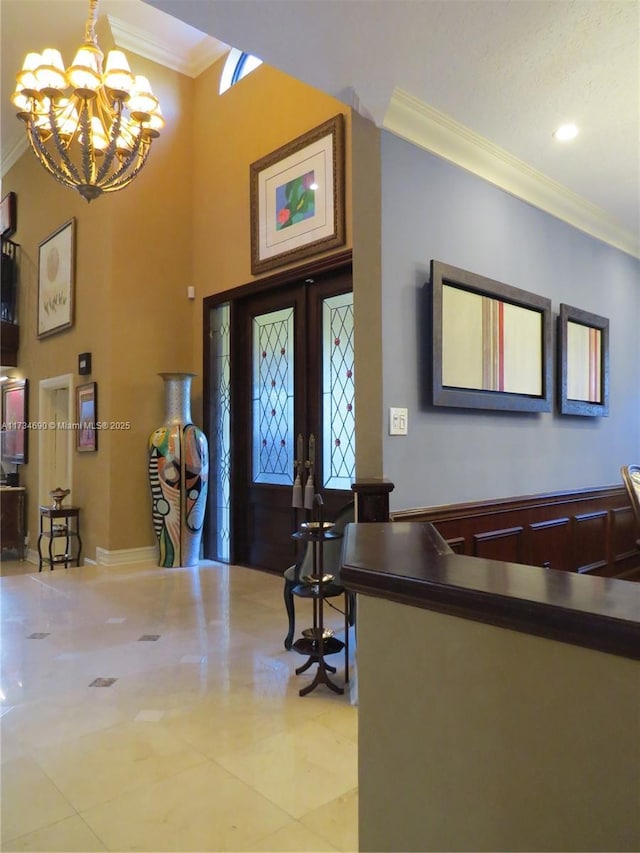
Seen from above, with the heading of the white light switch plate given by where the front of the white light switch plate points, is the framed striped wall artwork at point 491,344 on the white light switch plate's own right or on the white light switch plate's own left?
on the white light switch plate's own left

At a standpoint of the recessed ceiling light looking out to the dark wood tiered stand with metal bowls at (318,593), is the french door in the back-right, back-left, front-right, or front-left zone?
front-right

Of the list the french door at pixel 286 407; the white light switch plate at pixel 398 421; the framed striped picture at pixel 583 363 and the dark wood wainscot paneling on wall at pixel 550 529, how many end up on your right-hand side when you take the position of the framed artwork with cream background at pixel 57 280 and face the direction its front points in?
0

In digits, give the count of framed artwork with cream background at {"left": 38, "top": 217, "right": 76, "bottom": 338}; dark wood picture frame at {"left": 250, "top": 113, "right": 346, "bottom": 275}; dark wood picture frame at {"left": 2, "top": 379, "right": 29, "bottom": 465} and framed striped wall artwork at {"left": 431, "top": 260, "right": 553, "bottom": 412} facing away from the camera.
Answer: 0

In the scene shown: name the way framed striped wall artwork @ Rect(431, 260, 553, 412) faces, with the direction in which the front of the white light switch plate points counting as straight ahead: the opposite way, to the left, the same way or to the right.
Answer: the same way

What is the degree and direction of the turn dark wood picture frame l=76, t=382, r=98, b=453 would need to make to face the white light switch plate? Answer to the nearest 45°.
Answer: approximately 45° to its left

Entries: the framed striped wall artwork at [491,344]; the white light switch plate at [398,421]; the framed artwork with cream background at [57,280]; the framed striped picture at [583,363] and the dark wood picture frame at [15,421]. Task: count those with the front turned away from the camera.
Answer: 0

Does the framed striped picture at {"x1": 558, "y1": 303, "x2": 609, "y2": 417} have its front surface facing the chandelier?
no

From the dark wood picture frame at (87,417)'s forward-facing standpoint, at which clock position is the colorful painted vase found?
The colorful painted vase is roughly at 9 o'clock from the dark wood picture frame.

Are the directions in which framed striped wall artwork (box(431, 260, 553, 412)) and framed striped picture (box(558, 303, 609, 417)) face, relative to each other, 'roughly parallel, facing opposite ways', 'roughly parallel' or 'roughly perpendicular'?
roughly parallel

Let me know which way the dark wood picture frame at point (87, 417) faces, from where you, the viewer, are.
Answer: facing the viewer and to the left of the viewer
